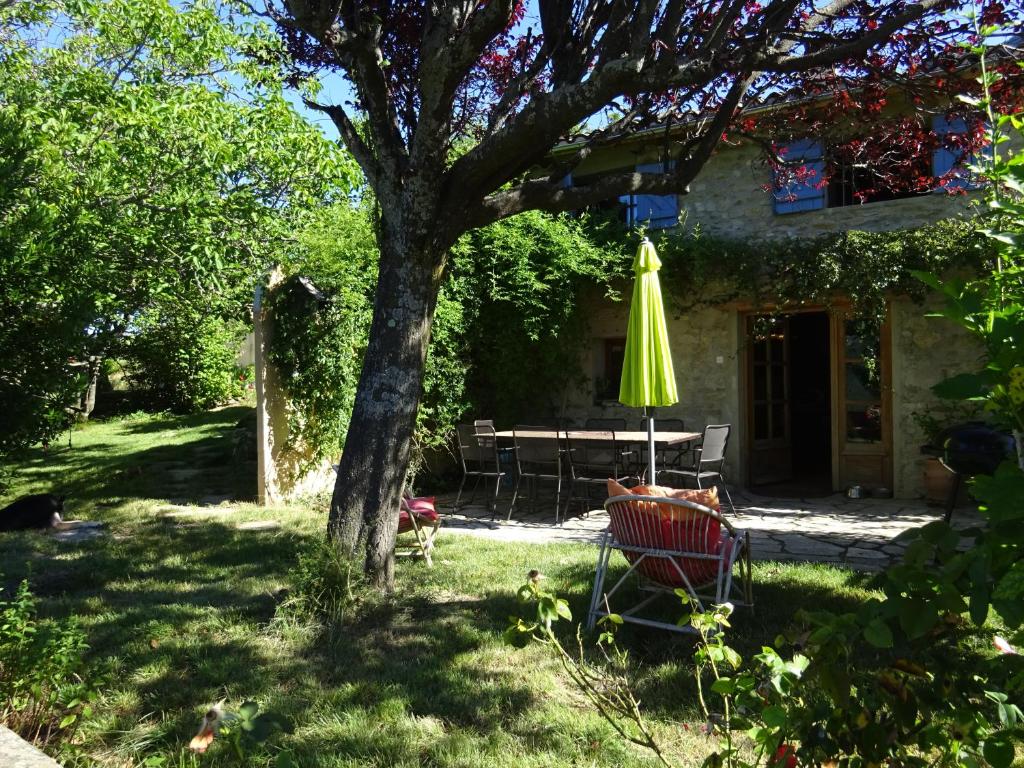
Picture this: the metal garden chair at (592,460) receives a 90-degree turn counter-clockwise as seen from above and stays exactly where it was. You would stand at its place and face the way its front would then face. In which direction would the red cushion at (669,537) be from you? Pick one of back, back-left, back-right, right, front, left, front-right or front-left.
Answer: back-left

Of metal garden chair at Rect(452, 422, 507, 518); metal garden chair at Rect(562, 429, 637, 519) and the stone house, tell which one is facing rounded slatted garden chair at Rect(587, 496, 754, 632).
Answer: the stone house

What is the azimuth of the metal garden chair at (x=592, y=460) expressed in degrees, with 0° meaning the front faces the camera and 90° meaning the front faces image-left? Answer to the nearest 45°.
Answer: approximately 225°

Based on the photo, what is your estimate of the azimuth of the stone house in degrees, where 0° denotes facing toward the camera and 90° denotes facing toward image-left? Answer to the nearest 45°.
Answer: approximately 0°

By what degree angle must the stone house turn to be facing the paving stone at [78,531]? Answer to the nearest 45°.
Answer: approximately 45° to its right

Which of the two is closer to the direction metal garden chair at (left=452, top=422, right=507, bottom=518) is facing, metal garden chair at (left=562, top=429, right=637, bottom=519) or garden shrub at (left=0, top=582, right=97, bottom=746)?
the metal garden chair

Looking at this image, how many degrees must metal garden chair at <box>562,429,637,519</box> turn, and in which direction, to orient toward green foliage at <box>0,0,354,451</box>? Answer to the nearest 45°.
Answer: approximately 135° to its left

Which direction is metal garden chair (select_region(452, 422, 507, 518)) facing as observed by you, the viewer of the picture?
facing away from the viewer and to the right of the viewer

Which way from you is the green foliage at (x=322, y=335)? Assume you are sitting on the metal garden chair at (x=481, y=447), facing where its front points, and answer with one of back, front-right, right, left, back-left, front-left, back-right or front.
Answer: back-left

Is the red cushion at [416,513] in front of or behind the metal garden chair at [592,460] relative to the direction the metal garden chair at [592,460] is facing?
behind

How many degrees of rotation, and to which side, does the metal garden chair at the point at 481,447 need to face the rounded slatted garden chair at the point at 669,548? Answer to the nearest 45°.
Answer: approximately 135° to its right

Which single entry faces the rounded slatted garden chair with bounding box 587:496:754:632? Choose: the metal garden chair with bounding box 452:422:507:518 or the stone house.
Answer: the stone house
